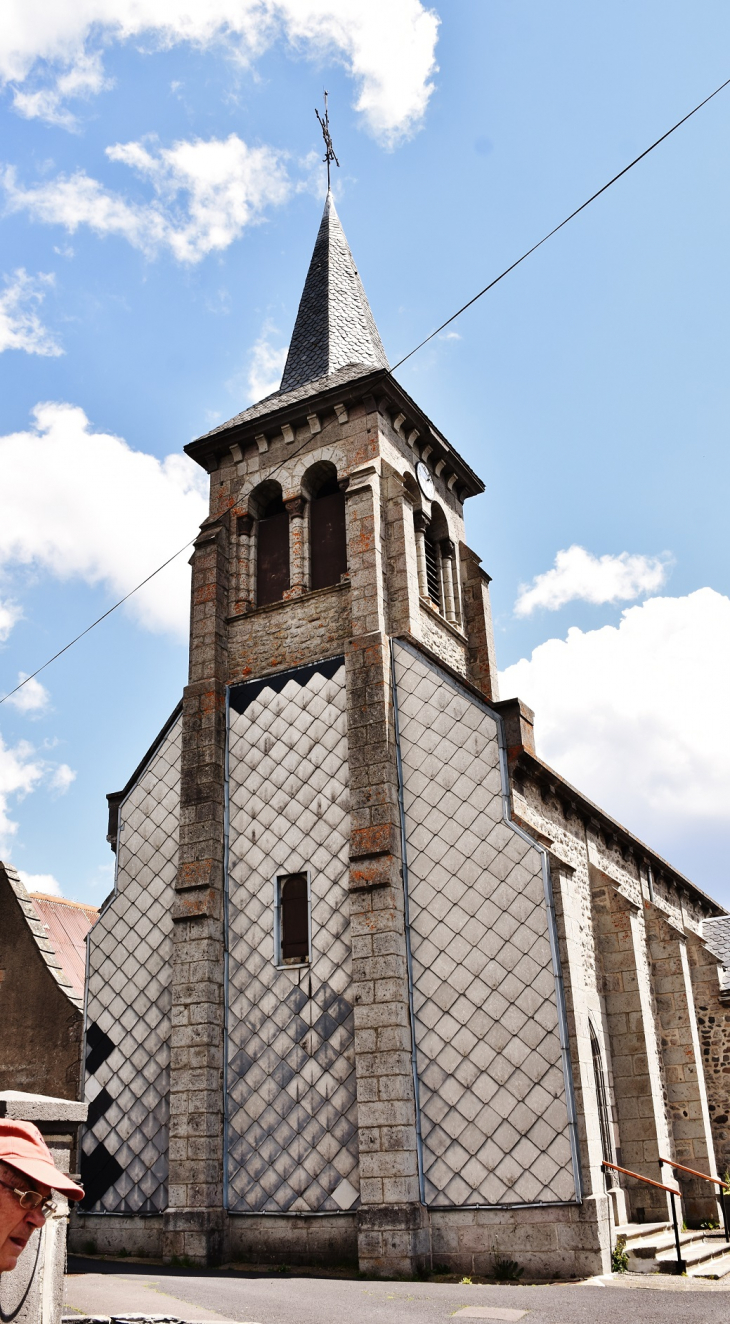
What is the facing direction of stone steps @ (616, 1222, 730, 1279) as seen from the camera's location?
facing the viewer and to the right of the viewer

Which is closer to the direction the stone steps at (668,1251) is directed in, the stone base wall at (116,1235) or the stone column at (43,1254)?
the stone column

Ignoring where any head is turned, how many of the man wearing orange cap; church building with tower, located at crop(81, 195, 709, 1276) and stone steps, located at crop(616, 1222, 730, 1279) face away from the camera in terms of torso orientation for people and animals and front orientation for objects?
0

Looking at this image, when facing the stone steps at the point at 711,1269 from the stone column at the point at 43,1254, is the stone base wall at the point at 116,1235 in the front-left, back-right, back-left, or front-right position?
front-left

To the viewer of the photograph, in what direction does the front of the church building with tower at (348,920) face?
facing the viewer and to the left of the viewer

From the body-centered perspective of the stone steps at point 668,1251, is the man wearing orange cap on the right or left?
on its right

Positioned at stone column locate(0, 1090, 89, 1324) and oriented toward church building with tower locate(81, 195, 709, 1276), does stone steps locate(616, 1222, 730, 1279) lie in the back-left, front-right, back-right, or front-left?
front-right
